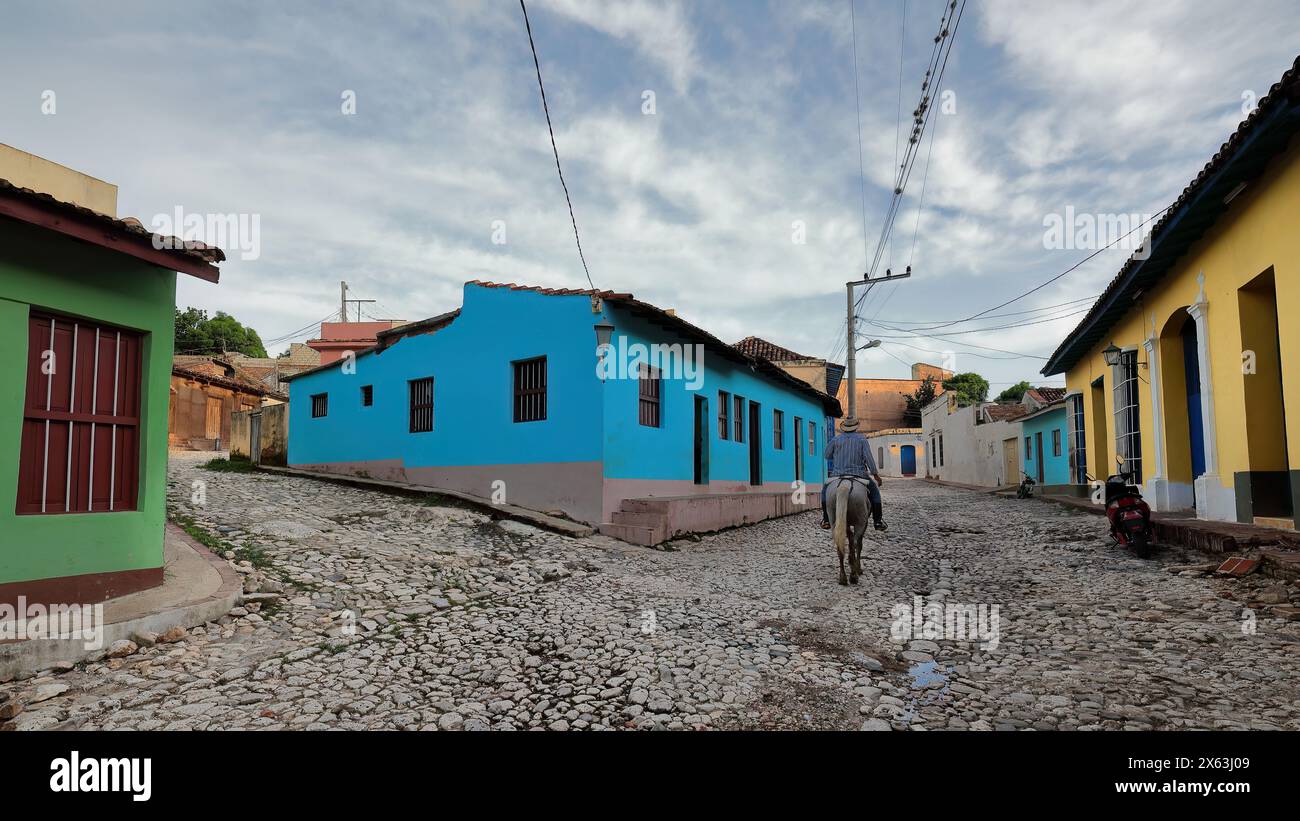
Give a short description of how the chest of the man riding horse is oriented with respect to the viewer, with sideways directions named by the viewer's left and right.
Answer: facing away from the viewer

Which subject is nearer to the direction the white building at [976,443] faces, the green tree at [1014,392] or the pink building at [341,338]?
the pink building

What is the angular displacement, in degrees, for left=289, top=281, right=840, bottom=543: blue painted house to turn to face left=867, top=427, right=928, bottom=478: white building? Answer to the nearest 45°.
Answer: approximately 90° to its left

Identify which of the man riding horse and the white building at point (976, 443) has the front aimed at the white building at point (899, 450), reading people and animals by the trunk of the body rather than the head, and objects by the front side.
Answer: the man riding horse

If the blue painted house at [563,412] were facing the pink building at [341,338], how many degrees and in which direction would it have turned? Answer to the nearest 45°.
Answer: approximately 180°

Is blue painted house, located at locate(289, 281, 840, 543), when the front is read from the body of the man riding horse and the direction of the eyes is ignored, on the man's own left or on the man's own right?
on the man's own left

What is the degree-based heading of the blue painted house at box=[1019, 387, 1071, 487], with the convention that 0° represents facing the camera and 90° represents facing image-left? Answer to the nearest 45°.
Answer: approximately 45°

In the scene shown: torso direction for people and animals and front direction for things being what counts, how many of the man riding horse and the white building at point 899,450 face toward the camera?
1

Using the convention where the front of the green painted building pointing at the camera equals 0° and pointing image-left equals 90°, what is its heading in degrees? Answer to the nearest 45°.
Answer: approximately 315°

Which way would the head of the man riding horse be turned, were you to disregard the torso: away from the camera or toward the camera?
away from the camera

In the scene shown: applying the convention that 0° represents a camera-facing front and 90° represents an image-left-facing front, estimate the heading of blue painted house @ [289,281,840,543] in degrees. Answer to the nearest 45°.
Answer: approximately 315°

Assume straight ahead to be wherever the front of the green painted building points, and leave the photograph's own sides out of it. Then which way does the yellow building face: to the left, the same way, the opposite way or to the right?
the opposite way

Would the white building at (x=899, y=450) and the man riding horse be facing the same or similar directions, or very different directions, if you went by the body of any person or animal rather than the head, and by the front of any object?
very different directions
